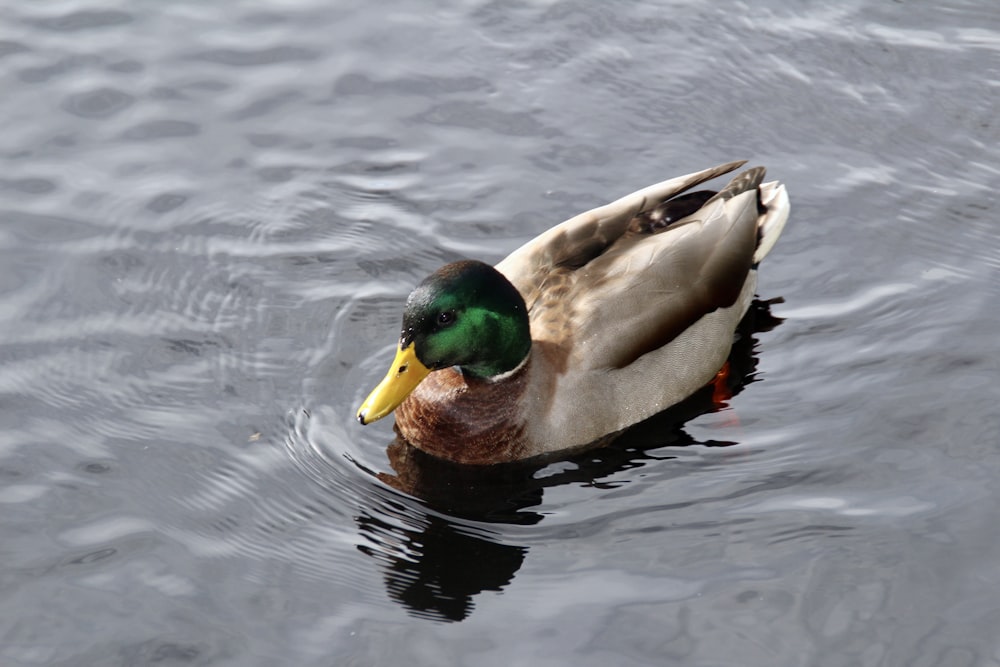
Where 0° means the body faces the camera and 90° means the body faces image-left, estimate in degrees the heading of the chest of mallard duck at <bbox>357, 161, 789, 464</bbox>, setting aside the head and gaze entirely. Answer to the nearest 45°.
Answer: approximately 45°
